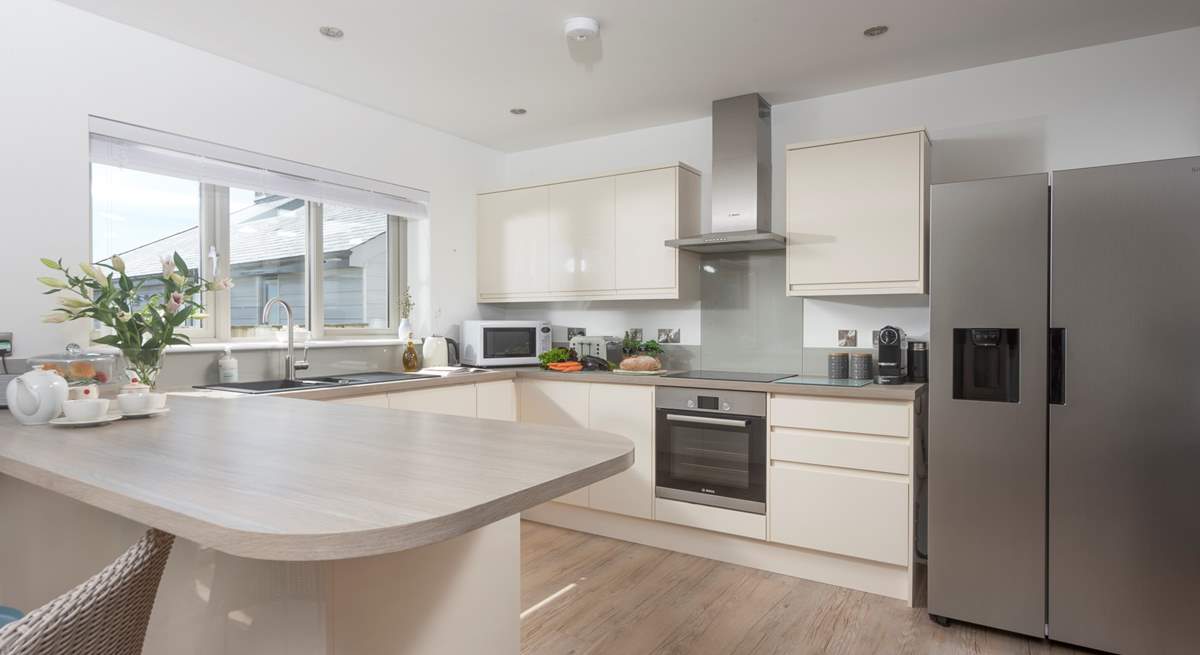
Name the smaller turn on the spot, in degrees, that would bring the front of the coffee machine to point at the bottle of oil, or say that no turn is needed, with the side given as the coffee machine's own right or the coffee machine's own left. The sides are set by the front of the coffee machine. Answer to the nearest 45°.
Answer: approximately 90° to the coffee machine's own right

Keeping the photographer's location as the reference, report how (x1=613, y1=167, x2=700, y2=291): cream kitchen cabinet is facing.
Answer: facing the viewer and to the left of the viewer

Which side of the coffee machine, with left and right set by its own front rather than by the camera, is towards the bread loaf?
right

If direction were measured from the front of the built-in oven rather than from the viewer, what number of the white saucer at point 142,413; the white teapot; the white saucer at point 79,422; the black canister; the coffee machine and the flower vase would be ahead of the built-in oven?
4

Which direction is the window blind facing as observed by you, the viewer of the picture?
facing the viewer and to the right of the viewer

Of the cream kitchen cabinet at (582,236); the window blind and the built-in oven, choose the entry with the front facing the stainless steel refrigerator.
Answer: the window blind

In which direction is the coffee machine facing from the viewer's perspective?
toward the camera

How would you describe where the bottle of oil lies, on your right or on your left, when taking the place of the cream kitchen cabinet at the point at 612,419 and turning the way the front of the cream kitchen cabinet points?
on your right

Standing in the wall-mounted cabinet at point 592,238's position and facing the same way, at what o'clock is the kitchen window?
The kitchen window is roughly at 1 o'clock from the wall-mounted cabinet.

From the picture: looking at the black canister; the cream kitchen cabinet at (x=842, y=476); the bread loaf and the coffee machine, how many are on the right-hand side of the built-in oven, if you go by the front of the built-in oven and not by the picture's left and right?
1
